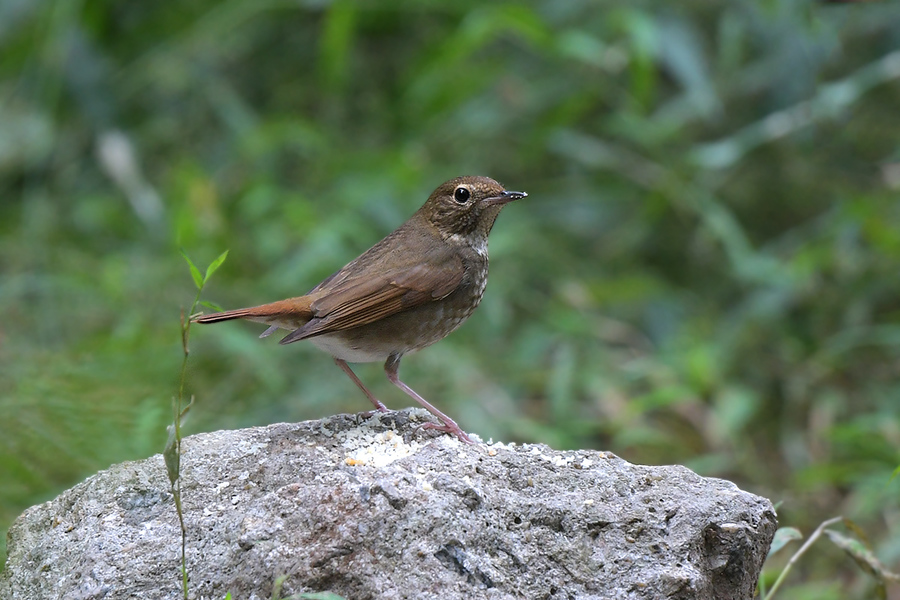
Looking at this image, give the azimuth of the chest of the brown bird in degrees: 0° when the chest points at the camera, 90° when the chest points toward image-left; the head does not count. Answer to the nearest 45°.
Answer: approximately 270°
